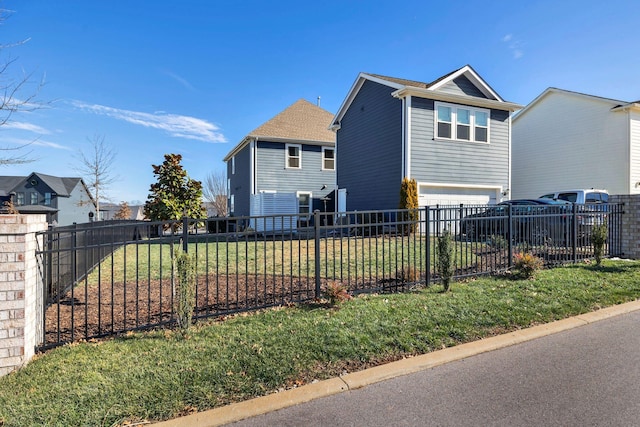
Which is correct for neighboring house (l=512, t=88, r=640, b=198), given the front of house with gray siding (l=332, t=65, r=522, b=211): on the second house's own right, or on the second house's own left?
on the second house's own left

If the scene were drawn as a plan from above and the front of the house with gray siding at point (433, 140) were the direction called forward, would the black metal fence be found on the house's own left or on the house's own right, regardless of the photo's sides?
on the house's own right

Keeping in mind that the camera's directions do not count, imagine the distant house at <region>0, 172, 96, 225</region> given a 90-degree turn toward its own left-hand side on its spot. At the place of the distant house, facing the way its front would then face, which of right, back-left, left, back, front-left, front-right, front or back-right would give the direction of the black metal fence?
front-right

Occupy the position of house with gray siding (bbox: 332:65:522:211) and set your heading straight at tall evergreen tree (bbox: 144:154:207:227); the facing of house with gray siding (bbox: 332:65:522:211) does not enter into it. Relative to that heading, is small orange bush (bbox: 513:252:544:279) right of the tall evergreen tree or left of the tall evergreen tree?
left

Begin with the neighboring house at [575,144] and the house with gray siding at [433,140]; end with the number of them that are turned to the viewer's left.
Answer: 0

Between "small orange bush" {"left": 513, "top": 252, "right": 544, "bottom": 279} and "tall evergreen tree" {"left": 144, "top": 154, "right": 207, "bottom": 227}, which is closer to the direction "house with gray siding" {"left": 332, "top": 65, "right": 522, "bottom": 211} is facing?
the small orange bush

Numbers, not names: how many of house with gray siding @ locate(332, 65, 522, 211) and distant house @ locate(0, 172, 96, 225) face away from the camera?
0

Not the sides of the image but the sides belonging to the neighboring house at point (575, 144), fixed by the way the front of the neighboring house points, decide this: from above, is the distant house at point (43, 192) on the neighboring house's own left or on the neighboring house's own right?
on the neighboring house's own right

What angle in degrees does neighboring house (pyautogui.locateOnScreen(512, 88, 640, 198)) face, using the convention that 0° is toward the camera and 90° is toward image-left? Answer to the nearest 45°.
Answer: approximately 315°

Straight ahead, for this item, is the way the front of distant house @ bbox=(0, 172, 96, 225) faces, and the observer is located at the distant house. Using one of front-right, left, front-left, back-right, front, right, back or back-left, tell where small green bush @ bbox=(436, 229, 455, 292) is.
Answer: front-left

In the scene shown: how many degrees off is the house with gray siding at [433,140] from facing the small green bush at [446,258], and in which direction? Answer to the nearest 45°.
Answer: approximately 45° to its right

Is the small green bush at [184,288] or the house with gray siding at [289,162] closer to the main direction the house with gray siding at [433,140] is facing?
the small green bush

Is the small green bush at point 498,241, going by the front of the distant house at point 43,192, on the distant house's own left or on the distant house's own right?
on the distant house's own left

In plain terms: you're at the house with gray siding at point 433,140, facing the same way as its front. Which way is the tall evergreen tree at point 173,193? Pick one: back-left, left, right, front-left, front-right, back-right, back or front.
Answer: right
